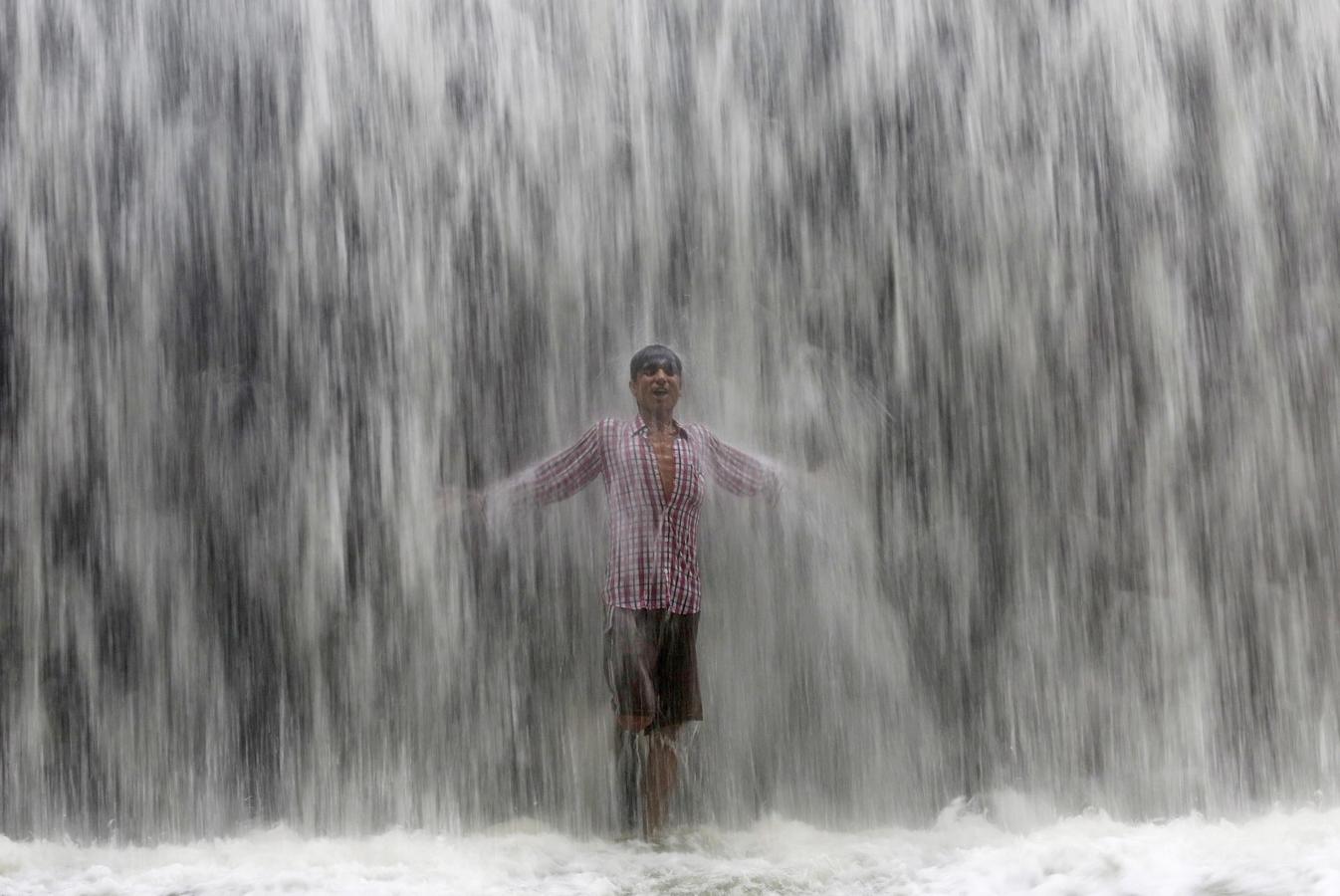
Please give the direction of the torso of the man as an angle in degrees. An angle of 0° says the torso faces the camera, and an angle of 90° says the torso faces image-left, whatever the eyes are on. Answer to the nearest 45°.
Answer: approximately 0°
